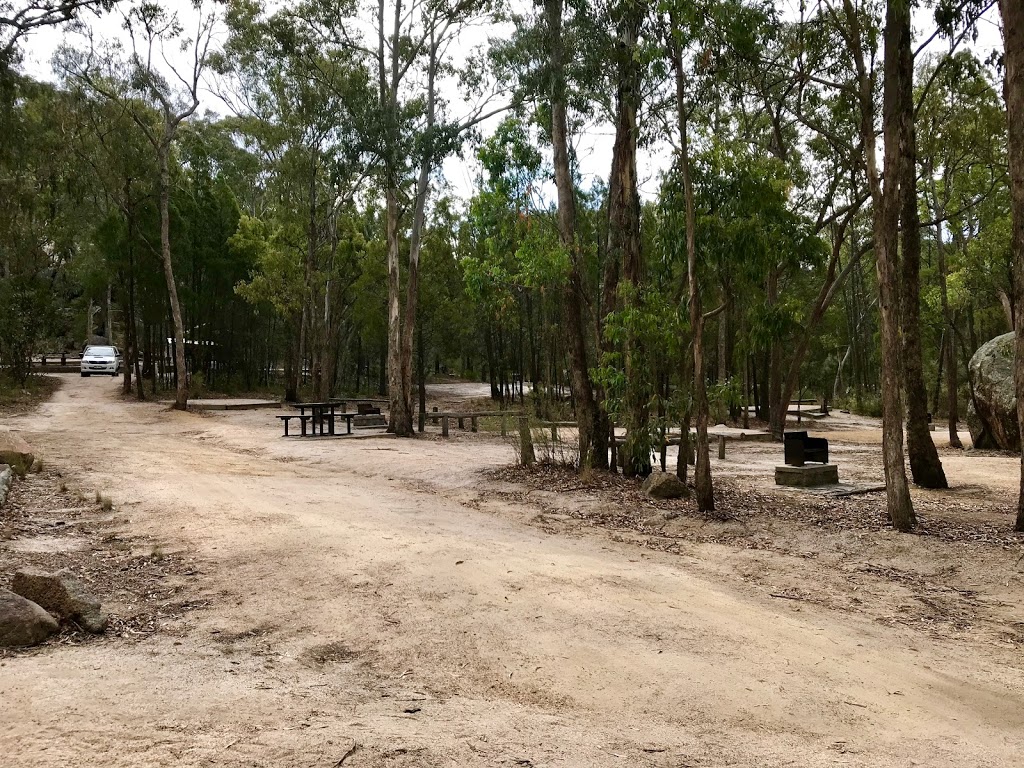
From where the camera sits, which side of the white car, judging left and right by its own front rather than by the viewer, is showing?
front

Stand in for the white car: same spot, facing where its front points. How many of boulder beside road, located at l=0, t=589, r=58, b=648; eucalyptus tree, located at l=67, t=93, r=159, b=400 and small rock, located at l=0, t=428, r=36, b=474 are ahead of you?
3

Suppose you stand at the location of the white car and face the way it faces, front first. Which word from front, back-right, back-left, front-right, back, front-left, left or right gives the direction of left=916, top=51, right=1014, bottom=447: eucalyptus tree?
front-left

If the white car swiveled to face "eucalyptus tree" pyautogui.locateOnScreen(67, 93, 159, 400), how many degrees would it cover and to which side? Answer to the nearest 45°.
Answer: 0° — it already faces it

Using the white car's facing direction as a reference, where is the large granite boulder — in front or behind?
in front

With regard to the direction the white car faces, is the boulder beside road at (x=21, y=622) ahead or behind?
ahead

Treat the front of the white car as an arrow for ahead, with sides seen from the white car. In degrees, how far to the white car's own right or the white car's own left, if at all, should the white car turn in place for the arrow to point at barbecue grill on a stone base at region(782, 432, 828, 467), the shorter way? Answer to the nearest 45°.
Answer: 0° — it already faces it

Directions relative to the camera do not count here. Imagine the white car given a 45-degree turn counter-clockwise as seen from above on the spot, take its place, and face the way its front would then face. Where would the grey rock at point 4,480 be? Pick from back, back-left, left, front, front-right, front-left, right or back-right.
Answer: front-right

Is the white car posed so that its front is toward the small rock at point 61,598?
yes

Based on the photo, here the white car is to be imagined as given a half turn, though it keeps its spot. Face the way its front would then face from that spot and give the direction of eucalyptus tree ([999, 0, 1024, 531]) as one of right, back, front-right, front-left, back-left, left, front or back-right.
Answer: back

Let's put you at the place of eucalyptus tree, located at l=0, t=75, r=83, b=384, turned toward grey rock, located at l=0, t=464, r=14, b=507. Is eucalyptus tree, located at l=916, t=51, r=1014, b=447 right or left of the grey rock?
left

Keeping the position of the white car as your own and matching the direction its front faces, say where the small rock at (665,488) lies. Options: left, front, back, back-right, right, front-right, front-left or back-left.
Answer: front
